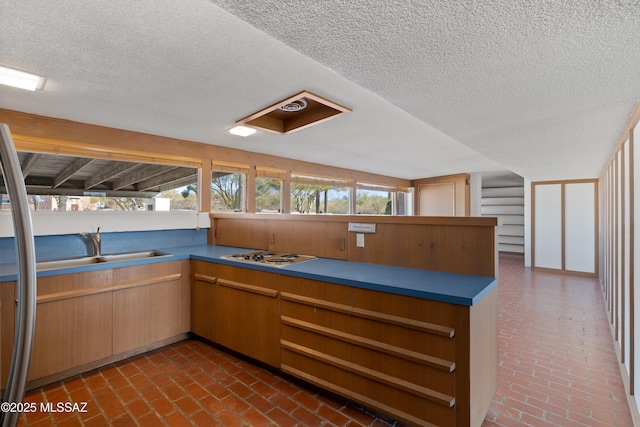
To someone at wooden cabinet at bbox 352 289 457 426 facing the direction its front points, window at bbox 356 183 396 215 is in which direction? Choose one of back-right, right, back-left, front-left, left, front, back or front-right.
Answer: back-right

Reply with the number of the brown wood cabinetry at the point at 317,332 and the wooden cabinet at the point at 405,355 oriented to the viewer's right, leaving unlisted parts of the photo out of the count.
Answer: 0

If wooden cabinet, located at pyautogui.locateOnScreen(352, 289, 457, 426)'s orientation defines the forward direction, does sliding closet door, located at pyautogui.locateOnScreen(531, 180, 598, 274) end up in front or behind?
behind

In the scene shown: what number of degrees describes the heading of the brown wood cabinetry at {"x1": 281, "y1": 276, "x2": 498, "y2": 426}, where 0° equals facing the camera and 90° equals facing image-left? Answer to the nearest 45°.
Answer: approximately 45°

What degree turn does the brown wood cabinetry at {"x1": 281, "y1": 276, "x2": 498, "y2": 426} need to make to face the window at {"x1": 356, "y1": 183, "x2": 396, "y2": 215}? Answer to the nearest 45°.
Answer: approximately 135° to its right

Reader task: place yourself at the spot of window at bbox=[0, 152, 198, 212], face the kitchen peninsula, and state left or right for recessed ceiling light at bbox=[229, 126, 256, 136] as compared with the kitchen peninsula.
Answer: left

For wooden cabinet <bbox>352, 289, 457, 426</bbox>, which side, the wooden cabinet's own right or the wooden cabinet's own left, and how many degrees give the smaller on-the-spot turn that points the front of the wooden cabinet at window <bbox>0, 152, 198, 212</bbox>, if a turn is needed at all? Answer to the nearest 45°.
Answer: approximately 45° to the wooden cabinet's own right

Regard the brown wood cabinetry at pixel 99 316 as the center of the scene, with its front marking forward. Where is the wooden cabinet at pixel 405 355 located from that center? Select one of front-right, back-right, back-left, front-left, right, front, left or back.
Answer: front

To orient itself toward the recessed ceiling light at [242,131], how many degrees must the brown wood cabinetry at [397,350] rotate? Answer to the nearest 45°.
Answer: approximately 90° to its right

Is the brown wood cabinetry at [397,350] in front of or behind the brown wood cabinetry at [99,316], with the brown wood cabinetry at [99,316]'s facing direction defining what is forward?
in front

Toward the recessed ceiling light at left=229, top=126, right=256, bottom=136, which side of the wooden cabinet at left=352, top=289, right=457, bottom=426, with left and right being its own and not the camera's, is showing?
right

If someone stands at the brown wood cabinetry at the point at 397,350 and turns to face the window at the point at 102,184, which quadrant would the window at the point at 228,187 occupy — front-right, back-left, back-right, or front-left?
front-right
